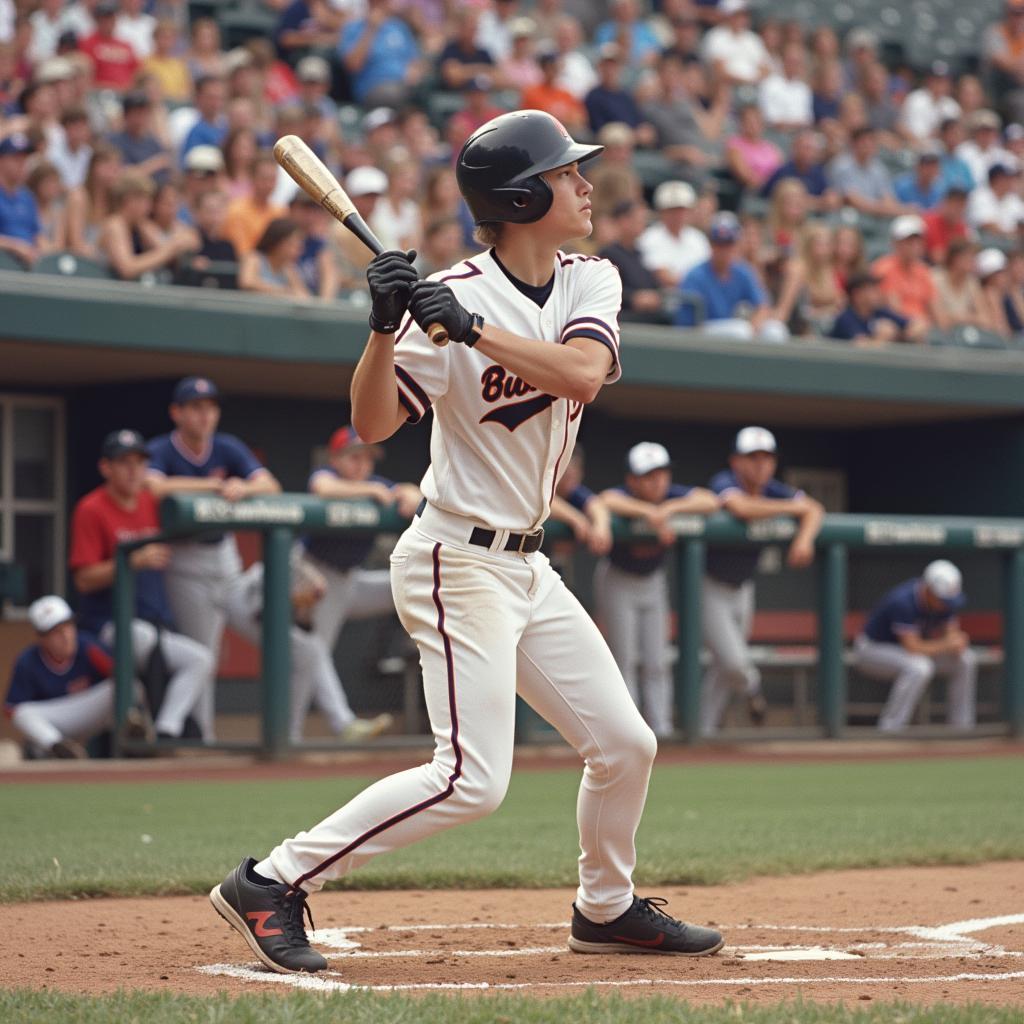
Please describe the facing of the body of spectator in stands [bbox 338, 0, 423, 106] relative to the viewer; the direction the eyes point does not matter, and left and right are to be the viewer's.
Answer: facing the viewer

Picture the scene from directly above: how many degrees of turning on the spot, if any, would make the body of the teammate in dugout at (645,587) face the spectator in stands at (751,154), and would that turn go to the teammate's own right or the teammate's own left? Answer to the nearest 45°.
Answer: approximately 180°

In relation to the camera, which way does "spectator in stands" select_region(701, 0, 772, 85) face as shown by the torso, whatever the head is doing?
toward the camera

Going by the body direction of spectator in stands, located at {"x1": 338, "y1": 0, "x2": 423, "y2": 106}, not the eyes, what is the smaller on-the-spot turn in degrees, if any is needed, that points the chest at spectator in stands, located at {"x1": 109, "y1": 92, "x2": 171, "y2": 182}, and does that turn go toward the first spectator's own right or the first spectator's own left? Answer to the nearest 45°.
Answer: approximately 45° to the first spectator's own right

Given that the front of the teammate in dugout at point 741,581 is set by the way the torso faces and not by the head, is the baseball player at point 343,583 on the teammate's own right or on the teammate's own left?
on the teammate's own right

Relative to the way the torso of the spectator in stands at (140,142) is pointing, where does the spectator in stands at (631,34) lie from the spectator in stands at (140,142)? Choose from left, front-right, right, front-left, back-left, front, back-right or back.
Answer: back-left
